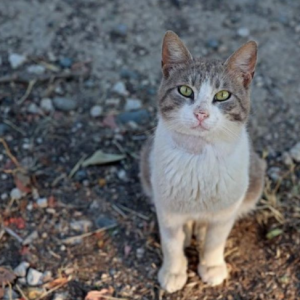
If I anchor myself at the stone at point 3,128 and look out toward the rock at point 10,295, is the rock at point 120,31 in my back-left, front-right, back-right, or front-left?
back-left

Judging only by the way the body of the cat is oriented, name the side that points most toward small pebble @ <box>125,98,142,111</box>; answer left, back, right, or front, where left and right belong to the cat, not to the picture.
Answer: back

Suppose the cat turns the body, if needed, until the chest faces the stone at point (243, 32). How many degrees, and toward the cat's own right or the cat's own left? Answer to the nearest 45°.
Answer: approximately 180°

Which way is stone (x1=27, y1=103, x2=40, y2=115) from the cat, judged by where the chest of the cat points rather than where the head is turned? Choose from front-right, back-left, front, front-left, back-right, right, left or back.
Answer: back-right

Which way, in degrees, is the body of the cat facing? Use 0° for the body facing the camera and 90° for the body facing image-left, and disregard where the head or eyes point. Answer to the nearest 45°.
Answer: approximately 0°

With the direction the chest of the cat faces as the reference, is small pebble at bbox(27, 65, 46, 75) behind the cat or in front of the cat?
behind

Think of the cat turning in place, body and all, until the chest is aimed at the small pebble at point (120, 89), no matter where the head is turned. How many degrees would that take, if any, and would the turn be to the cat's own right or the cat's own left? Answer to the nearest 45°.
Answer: approximately 135° to the cat's own right

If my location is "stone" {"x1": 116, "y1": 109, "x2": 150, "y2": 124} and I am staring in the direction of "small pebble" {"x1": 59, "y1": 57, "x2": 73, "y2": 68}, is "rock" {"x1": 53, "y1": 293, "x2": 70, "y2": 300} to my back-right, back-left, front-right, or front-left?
back-left
